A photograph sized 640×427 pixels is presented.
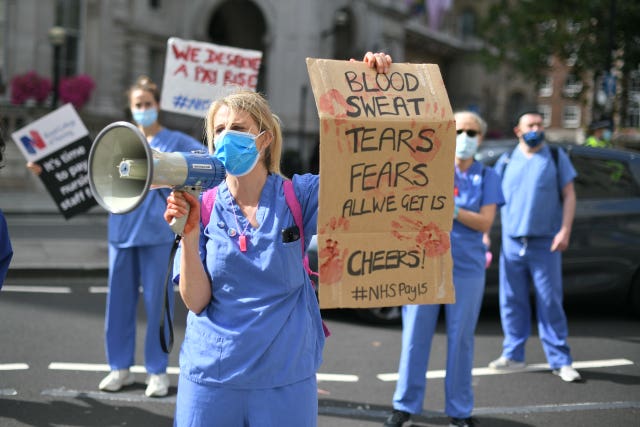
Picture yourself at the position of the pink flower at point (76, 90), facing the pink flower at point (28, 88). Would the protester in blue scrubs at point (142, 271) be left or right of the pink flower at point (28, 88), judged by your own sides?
left

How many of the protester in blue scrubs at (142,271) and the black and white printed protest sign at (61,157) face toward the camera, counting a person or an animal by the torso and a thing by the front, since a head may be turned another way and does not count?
2

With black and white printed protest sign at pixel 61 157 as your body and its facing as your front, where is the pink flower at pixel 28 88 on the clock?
The pink flower is roughly at 6 o'clock from the black and white printed protest sign.

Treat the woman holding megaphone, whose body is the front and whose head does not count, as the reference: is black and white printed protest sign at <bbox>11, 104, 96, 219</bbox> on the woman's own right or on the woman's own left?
on the woman's own right

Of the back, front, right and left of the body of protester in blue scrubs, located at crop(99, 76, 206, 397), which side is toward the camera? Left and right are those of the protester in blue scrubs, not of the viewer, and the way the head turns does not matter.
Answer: front

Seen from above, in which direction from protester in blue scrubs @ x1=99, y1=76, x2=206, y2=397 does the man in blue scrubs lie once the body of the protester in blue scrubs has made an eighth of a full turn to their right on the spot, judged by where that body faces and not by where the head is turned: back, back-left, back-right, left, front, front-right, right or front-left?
back-left

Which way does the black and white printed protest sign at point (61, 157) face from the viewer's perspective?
toward the camera

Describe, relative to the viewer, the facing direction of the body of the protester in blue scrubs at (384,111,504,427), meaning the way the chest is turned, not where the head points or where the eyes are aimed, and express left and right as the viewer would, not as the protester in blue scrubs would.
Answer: facing the viewer and to the left of the viewer
